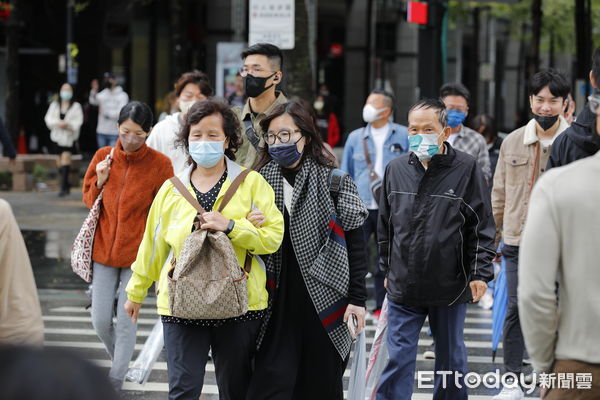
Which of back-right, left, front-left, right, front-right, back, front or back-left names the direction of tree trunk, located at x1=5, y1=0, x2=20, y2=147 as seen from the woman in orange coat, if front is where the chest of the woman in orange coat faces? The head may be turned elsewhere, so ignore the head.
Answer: back

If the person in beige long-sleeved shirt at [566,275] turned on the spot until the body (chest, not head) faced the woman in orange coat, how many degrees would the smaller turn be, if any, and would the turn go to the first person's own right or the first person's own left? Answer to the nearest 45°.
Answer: approximately 45° to the first person's own left

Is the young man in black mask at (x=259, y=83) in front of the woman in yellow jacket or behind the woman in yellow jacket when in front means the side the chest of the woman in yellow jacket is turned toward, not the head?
behind

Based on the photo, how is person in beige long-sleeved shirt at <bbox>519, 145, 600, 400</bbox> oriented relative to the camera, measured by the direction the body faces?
away from the camera

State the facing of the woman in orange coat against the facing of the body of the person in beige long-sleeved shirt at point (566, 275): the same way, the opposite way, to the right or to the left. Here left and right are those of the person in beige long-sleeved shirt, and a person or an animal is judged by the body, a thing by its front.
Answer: the opposite way

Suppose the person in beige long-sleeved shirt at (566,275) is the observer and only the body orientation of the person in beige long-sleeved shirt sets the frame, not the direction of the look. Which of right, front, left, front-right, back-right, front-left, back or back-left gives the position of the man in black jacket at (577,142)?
front

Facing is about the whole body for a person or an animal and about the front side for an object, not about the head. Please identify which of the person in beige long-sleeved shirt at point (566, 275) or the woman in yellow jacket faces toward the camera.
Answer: the woman in yellow jacket

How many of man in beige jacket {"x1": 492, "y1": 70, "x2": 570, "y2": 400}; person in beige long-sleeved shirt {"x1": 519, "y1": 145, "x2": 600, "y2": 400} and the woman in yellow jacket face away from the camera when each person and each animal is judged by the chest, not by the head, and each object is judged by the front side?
1

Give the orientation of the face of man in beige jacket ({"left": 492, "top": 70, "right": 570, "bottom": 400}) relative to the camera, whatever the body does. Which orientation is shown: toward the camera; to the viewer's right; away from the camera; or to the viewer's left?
toward the camera

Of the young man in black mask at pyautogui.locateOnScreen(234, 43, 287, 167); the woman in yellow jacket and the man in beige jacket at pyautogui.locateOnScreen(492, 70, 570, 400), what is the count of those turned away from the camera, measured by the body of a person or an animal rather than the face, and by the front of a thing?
0

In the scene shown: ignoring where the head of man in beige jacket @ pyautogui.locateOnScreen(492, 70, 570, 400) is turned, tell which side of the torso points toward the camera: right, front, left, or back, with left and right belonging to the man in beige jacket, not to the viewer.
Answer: front

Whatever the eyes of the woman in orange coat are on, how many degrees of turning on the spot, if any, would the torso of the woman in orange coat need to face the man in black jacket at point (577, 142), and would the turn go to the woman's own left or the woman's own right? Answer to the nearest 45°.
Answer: approximately 45° to the woman's own left

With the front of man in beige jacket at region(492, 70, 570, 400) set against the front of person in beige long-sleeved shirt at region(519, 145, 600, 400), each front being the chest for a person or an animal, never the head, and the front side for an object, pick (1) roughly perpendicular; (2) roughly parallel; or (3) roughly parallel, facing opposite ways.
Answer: roughly parallel, facing opposite ways

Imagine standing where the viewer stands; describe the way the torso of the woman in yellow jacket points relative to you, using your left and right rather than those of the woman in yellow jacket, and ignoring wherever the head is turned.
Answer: facing the viewer

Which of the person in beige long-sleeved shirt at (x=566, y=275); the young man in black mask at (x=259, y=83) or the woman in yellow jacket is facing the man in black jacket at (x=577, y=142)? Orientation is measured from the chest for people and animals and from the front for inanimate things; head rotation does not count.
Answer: the person in beige long-sleeved shirt

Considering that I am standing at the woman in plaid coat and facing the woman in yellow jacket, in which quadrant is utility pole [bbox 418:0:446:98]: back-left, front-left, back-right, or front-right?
back-right

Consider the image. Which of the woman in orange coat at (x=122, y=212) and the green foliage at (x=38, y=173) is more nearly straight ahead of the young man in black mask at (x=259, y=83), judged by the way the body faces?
the woman in orange coat

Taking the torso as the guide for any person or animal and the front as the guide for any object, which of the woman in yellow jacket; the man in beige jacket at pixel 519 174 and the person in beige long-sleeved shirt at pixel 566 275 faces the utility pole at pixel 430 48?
the person in beige long-sleeved shirt at pixel 566 275

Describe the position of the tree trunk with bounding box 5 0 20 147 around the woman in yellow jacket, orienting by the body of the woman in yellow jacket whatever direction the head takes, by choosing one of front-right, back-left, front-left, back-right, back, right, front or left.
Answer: back
